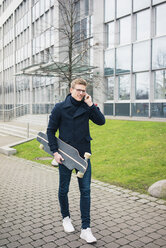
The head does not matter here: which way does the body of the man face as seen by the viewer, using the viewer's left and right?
facing the viewer and to the right of the viewer

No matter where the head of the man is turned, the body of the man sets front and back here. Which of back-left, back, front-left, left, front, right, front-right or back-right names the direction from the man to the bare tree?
back-left
